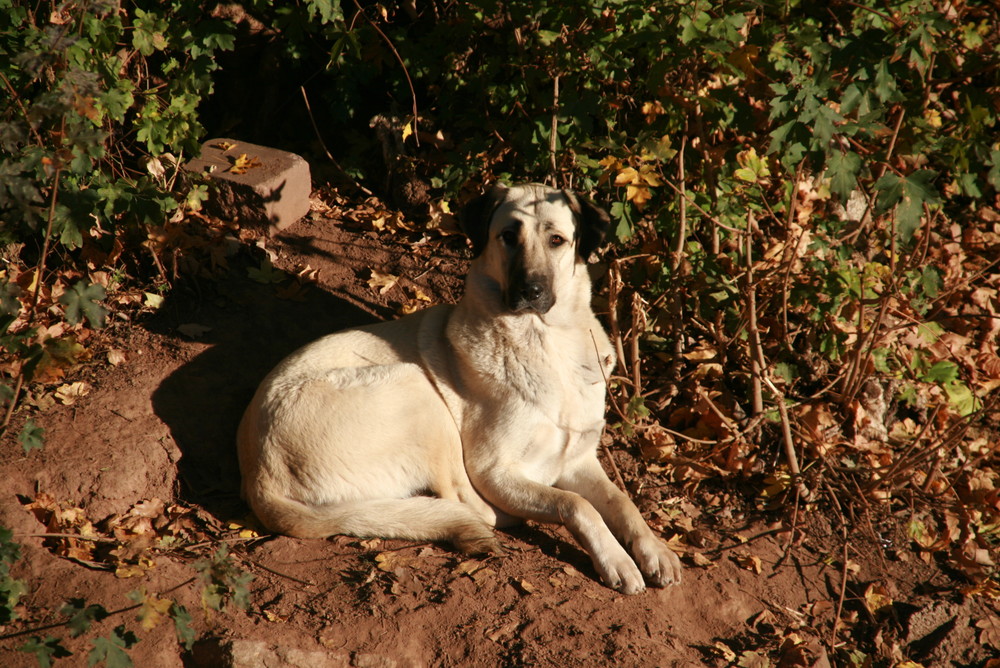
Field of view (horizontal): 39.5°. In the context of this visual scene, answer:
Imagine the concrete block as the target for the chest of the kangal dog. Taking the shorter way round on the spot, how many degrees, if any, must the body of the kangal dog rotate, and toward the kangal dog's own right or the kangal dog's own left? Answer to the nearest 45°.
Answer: approximately 180°

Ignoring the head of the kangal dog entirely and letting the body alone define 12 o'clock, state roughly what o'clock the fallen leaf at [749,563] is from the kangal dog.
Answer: The fallen leaf is roughly at 11 o'clock from the kangal dog.

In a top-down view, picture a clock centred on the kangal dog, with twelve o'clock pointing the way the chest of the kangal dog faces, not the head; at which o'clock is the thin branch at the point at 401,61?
The thin branch is roughly at 7 o'clock from the kangal dog.

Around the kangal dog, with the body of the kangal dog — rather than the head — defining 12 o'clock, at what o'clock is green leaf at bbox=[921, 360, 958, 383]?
The green leaf is roughly at 10 o'clock from the kangal dog.

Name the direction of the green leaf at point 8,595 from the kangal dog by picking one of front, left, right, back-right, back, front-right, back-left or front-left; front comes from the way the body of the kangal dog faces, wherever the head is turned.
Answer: right

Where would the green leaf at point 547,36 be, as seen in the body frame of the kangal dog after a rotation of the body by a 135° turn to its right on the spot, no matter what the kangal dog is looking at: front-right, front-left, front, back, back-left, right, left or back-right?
right

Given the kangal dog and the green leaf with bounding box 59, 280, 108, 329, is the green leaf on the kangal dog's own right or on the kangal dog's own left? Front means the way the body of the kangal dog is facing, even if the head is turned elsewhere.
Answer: on the kangal dog's own right

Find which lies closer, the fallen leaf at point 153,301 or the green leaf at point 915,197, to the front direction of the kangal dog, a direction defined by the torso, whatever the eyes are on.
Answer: the green leaf

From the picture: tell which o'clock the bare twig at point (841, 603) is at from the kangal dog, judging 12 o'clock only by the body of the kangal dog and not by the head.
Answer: The bare twig is roughly at 11 o'clock from the kangal dog.
